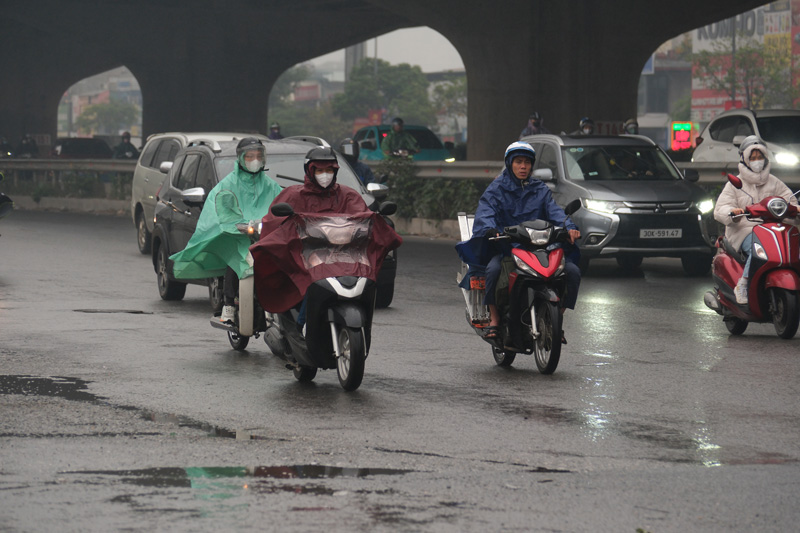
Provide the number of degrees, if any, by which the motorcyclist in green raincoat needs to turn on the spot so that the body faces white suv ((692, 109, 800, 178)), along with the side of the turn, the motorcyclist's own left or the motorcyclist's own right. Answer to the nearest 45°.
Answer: approximately 90° to the motorcyclist's own left

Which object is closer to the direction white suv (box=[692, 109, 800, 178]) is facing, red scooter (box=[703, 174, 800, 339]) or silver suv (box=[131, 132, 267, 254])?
the red scooter

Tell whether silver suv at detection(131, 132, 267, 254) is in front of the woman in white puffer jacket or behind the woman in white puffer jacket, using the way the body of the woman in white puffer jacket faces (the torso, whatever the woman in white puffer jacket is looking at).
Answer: behind

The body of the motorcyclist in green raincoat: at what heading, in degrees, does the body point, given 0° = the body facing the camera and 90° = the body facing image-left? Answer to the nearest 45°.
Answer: approximately 315°

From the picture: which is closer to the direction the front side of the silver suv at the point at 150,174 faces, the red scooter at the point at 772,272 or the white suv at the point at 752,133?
the red scooter
